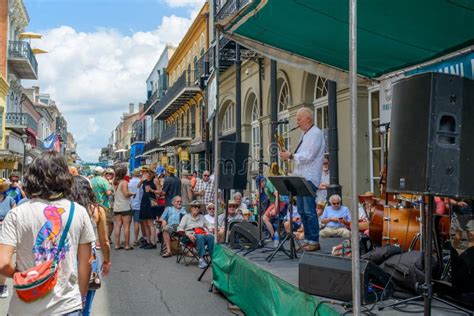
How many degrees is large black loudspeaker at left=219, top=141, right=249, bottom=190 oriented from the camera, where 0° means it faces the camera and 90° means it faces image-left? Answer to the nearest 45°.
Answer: approximately 45°

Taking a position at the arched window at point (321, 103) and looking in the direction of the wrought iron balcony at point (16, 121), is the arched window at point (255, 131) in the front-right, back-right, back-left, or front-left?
front-right

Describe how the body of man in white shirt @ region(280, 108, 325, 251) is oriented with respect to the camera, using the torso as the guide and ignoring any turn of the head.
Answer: to the viewer's left

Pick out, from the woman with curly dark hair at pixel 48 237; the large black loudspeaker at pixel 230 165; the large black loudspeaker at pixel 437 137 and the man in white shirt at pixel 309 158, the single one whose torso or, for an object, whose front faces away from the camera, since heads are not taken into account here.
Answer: the woman with curly dark hair

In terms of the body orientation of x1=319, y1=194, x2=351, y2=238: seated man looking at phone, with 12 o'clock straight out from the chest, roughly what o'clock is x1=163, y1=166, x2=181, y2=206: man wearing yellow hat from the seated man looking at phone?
The man wearing yellow hat is roughly at 4 o'clock from the seated man looking at phone.

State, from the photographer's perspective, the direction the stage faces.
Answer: facing the viewer and to the left of the viewer

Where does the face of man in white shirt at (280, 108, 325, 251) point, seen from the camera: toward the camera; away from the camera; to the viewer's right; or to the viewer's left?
to the viewer's left

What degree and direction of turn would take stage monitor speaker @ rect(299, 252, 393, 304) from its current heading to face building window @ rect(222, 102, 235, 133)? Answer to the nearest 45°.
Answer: approximately 45° to its left

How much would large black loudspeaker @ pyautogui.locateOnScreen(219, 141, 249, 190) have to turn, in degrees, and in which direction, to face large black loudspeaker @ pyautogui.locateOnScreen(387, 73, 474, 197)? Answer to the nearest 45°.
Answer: approximately 45° to its left

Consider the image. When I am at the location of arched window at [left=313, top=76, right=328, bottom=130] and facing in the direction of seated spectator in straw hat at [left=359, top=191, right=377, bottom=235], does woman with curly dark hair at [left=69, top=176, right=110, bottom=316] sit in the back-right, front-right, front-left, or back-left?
front-right

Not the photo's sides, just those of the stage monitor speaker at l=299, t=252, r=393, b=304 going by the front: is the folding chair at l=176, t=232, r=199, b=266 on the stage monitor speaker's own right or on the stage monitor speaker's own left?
on the stage monitor speaker's own left

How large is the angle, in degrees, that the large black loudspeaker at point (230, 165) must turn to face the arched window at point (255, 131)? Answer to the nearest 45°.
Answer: approximately 135° to its right

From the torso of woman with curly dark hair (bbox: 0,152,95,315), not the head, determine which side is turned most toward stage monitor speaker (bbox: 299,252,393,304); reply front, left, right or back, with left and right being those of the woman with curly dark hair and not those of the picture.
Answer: right

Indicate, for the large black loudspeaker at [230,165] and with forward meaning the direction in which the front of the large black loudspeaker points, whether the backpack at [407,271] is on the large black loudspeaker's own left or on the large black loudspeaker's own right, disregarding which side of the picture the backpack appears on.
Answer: on the large black loudspeaker's own left
